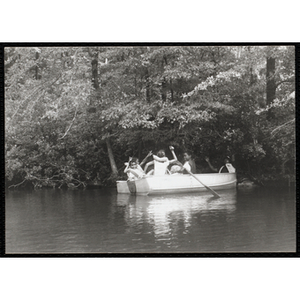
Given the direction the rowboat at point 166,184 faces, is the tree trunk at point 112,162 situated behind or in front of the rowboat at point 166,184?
behind

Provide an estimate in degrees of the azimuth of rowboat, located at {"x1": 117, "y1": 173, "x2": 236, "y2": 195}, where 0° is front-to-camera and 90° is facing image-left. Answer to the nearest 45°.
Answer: approximately 270°

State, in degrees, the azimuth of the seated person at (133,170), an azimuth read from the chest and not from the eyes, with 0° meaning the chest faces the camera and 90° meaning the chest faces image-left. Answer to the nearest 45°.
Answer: approximately 0°

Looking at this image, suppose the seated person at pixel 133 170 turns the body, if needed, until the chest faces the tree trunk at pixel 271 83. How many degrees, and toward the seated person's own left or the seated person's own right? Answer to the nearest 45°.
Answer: approximately 90° to the seated person's own left
